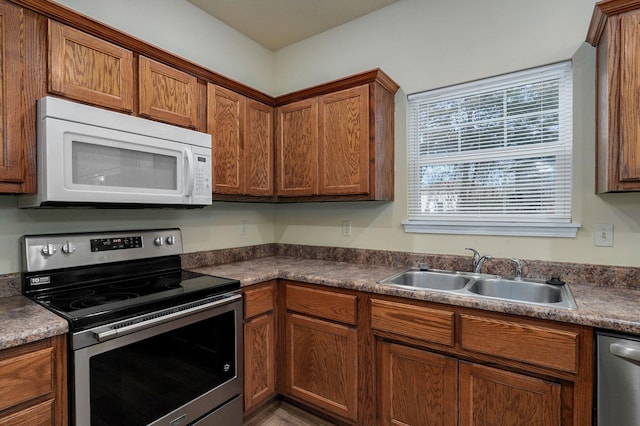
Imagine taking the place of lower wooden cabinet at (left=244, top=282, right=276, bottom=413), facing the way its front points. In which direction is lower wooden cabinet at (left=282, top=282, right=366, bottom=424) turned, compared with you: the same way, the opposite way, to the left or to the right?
to the right

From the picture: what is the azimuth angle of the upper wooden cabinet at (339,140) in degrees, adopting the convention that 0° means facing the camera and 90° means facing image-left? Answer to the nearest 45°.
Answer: approximately 45°

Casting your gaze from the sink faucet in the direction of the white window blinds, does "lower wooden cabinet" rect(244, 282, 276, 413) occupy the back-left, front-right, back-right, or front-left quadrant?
back-left

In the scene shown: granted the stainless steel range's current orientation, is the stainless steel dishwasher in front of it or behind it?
in front

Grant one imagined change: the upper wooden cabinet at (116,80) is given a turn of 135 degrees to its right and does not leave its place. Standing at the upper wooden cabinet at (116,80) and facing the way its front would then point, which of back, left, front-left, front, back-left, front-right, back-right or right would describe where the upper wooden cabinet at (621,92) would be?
back-left

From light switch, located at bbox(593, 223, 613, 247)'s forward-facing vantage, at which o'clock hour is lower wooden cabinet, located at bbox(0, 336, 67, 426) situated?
The lower wooden cabinet is roughly at 1 o'clock from the light switch.

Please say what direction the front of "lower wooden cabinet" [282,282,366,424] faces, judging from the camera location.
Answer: facing the viewer and to the left of the viewer

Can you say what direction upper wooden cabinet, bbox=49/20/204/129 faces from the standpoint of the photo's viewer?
facing the viewer and to the right of the viewer

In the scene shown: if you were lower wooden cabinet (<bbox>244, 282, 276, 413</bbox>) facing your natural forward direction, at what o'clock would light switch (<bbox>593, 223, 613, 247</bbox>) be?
The light switch is roughly at 11 o'clock from the lower wooden cabinet.

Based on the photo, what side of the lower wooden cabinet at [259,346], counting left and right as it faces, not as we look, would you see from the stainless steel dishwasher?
front

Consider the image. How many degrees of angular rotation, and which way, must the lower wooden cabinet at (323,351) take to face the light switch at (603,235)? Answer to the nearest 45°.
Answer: approximately 135° to its left

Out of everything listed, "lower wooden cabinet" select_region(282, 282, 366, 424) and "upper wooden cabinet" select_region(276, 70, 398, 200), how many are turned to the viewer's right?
0

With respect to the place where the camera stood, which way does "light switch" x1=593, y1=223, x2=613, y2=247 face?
facing the viewer

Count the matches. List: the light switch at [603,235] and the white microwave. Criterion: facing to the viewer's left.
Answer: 0

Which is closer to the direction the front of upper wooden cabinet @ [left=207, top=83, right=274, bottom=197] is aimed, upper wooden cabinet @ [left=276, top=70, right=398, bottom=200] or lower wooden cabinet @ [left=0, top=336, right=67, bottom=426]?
the upper wooden cabinet
